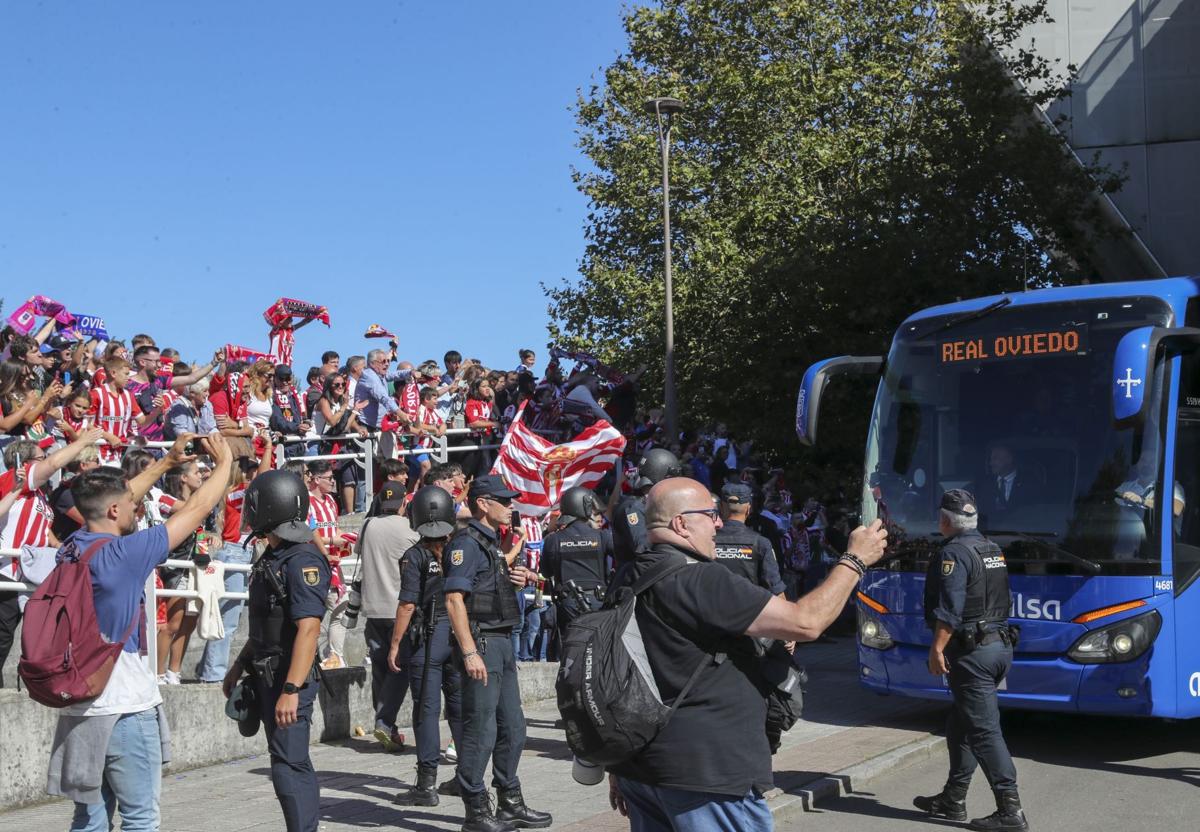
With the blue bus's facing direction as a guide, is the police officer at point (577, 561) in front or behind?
in front

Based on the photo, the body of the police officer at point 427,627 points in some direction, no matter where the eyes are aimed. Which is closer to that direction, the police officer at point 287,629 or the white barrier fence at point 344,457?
the white barrier fence

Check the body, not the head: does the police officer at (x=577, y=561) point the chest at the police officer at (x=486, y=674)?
no

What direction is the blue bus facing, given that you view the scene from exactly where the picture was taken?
facing the viewer and to the left of the viewer

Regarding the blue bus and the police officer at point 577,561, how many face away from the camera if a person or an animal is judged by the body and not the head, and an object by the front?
1

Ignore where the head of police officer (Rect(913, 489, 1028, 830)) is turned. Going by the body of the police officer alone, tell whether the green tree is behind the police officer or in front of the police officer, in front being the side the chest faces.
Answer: in front

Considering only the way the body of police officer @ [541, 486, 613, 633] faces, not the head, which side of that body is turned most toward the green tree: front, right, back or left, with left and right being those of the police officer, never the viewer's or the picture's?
front

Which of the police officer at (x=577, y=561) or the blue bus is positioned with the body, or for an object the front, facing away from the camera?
the police officer

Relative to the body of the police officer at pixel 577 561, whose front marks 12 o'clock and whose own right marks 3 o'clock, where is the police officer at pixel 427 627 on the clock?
the police officer at pixel 427 627 is roughly at 7 o'clock from the police officer at pixel 577 561.

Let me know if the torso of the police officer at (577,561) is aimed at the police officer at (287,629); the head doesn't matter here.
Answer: no

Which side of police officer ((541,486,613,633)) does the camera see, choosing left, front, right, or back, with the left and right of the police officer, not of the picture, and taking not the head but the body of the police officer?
back

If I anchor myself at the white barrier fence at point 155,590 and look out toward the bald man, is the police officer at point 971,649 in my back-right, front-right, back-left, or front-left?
front-left

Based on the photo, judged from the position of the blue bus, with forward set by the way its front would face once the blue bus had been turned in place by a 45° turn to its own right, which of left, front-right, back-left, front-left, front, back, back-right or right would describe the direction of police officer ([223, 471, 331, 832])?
front-left

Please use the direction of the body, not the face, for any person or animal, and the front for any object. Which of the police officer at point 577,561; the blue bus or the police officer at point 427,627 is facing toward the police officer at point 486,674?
the blue bus

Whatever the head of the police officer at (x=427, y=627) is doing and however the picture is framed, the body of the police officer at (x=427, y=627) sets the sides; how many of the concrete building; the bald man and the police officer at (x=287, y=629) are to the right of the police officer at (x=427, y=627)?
1

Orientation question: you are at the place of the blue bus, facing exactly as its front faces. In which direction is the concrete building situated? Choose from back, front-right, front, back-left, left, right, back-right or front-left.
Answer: back-right
